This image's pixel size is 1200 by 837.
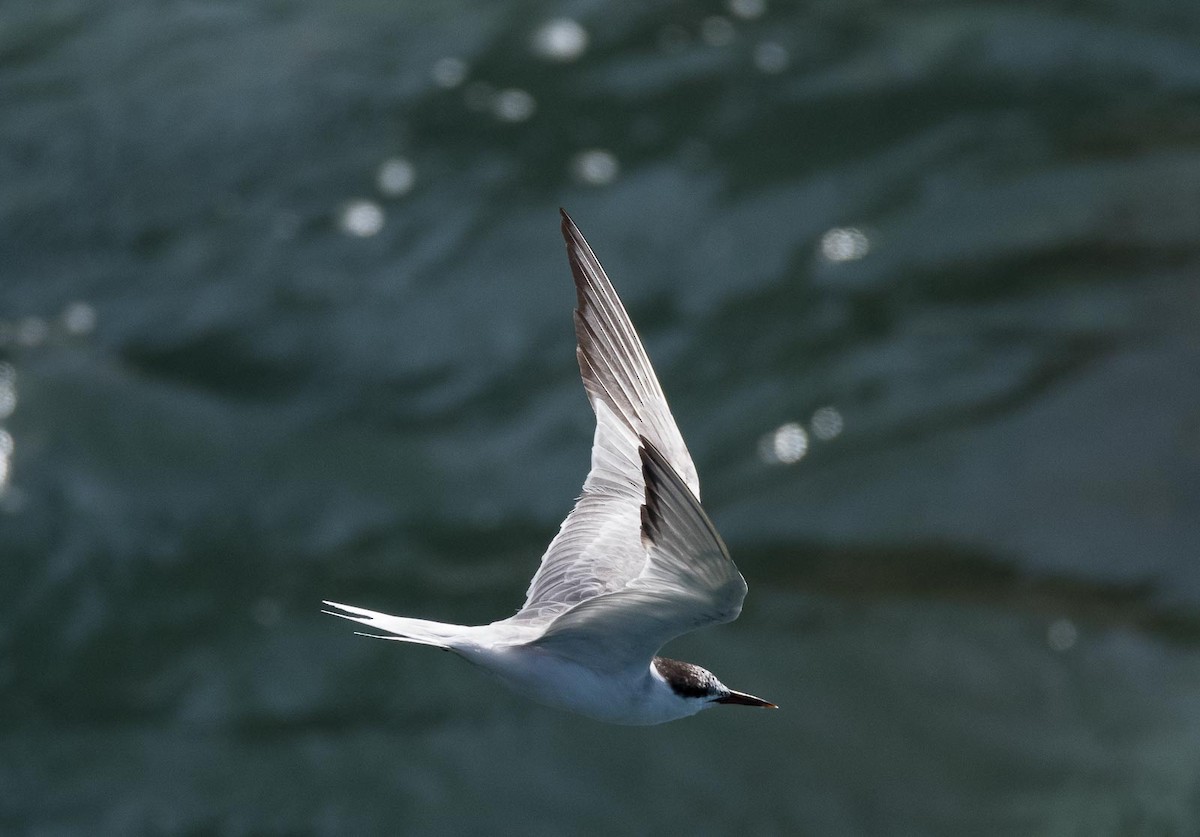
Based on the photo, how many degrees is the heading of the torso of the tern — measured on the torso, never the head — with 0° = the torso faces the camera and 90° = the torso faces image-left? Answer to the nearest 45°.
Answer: approximately 270°
